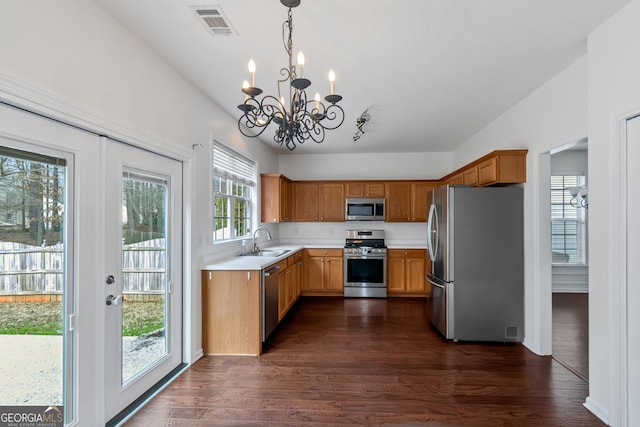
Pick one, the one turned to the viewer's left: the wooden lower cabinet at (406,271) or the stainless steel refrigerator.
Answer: the stainless steel refrigerator

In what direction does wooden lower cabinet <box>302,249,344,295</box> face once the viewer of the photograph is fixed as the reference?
facing the viewer

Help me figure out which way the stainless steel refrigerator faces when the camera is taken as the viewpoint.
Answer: facing to the left of the viewer

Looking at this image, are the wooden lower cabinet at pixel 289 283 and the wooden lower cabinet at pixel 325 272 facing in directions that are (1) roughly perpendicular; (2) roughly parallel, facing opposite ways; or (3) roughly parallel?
roughly perpendicular

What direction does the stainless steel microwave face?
toward the camera

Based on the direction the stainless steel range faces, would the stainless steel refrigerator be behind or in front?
in front

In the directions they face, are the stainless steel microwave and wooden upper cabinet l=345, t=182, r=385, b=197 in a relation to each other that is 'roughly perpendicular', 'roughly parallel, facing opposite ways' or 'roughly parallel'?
roughly parallel

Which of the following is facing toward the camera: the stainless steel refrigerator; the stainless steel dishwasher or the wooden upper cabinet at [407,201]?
the wooden upper cabinet

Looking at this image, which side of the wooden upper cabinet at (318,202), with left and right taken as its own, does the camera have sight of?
front

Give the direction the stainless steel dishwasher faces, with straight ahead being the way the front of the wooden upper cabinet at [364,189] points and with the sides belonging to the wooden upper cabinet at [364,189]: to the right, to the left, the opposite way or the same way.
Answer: to the left

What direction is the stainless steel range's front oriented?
toward the camera
